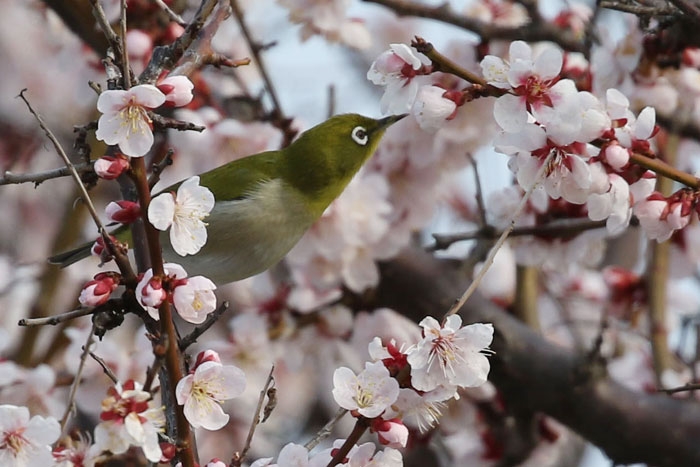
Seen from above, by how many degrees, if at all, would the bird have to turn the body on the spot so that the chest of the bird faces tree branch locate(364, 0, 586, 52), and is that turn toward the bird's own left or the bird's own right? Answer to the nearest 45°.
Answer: approximately 45° to the bird's own left

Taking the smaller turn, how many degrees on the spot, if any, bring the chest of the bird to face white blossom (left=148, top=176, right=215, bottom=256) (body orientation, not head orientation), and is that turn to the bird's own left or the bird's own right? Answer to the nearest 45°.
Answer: approximately 90° to the bird's own right

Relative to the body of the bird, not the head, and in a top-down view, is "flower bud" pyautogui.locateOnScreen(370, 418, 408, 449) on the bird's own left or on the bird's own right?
on the bird's own right

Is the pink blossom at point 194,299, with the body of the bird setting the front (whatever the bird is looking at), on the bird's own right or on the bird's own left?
on the bird's own right

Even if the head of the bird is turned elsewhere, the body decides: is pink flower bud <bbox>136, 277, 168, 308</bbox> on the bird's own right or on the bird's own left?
on the bird's own right

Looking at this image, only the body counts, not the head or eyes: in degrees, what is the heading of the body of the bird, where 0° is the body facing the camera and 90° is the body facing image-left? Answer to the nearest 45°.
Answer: approximately 270°
